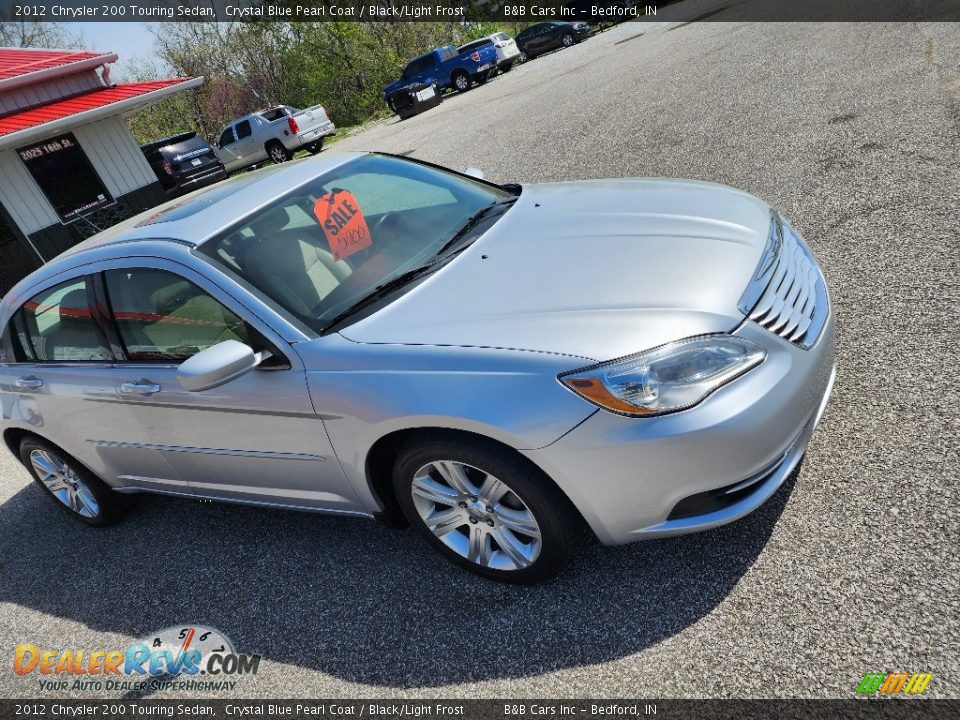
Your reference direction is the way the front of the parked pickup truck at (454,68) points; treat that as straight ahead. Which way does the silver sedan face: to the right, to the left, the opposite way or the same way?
the opposite way

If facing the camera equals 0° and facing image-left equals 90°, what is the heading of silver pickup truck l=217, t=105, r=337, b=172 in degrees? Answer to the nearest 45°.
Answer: approximately 135°

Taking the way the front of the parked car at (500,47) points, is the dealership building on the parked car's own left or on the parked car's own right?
on the parked car's own left

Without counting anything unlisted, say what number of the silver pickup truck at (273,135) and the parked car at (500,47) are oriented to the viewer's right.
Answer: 0

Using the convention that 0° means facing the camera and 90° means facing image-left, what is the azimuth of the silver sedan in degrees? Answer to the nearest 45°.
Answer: approximately 315°

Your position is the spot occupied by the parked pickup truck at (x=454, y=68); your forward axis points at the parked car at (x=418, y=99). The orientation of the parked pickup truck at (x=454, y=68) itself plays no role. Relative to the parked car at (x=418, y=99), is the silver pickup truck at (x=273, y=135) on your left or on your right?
right

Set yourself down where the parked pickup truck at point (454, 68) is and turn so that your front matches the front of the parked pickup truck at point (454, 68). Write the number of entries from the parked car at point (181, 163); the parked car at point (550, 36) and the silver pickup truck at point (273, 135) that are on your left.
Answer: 2

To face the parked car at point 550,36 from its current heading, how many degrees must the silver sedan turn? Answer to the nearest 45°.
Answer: approximately 135° to its left

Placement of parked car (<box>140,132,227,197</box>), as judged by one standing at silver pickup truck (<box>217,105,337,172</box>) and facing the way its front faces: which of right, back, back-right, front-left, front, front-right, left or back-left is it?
left

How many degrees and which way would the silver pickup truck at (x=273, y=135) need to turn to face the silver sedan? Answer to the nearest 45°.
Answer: approximately 135° to its left

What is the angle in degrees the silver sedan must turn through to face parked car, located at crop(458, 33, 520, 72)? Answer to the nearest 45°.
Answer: approximately 135° to its left

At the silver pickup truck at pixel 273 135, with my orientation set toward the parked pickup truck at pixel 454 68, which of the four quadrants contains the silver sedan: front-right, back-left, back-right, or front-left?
back-right

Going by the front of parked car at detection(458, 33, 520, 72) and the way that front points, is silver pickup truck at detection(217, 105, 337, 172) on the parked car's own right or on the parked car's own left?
on the parked car's own left
